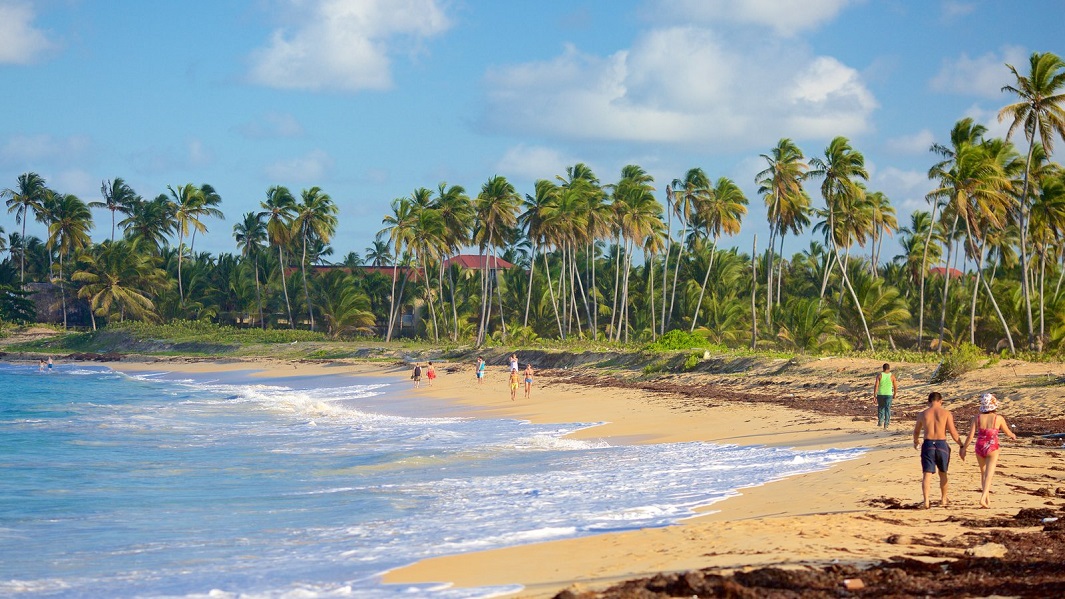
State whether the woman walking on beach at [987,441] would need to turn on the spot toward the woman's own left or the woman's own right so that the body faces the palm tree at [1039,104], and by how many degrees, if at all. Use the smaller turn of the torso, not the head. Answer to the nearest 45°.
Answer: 0° — they already face it

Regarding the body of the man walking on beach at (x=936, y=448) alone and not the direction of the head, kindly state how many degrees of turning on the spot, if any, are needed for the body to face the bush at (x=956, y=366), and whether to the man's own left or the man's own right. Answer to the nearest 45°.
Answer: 0° — they already face it

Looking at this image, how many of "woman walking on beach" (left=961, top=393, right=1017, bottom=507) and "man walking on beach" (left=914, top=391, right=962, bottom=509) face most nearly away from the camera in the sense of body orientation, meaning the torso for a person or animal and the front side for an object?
2

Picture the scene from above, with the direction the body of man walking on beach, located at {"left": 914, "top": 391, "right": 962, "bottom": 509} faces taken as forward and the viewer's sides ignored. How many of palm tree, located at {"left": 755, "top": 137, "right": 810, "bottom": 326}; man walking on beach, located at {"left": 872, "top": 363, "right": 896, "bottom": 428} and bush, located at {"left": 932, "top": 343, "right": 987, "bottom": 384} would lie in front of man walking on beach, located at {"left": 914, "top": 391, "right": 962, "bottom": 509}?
3

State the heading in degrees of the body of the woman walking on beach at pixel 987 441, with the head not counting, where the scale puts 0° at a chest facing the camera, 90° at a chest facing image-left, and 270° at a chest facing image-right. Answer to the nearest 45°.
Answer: approximately 180°

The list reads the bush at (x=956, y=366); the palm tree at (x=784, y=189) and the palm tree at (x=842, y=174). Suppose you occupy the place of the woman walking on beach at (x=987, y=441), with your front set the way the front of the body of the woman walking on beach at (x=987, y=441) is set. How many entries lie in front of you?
3

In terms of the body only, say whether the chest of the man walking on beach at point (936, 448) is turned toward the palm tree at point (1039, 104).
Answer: yes

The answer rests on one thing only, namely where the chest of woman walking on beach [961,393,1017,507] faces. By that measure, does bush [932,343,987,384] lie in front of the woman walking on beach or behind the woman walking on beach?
in front

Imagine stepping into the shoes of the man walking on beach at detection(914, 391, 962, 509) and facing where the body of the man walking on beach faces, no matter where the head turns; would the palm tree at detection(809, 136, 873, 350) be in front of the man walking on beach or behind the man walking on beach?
in front

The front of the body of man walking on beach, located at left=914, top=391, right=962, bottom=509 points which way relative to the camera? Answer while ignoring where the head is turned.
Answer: away from the camera
